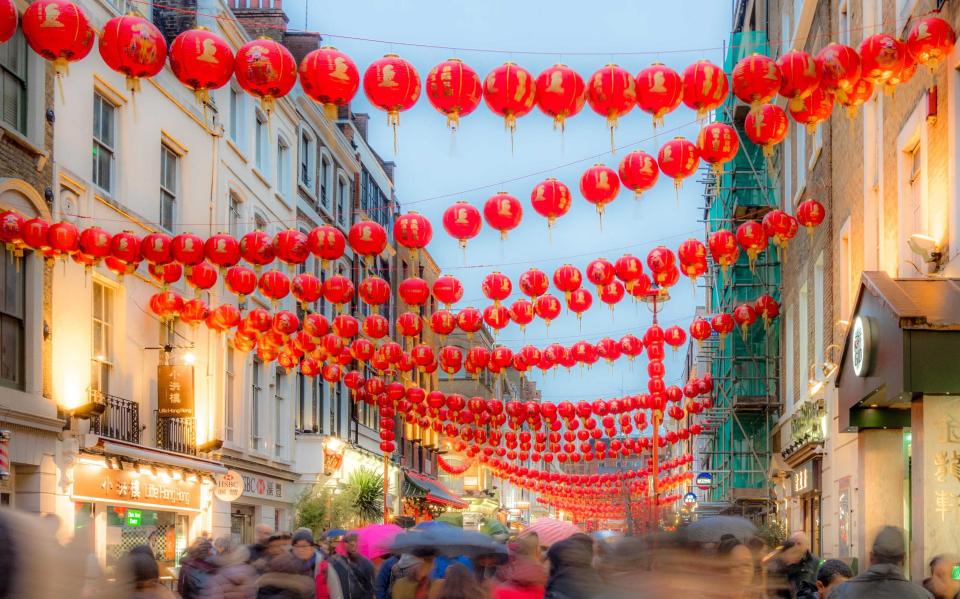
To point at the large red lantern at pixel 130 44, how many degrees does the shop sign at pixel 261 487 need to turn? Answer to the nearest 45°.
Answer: approximately 45° to its right

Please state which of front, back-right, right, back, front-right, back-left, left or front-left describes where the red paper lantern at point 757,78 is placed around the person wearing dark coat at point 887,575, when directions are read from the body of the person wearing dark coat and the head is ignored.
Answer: front

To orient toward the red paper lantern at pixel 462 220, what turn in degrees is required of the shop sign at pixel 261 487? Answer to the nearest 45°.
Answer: approximately 45° to its right

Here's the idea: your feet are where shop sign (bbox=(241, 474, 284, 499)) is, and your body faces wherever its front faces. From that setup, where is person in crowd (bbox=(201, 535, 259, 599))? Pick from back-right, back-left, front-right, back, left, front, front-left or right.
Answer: front-right

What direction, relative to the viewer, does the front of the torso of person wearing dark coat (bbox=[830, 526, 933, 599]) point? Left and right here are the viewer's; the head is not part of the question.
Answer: facing away from the viewer

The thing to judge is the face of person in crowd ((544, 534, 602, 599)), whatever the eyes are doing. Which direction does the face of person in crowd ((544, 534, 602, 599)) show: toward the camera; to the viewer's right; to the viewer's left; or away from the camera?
away from the camera

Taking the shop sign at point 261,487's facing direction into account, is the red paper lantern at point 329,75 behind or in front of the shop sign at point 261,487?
in front

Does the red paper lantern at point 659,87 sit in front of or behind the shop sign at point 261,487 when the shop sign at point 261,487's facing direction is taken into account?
in front

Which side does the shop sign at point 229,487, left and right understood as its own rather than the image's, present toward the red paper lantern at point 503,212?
front

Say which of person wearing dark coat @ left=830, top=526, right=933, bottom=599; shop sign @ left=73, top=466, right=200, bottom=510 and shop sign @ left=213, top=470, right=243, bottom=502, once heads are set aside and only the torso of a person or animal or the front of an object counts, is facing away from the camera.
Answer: the person wearing dark coat

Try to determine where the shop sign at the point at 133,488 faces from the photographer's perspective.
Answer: facing the viewer and to the right of the viewer

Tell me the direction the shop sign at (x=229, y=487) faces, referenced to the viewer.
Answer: facing the viewer

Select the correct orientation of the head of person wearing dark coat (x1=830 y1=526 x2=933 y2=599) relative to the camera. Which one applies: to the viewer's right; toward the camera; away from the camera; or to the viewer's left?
away from the camera
